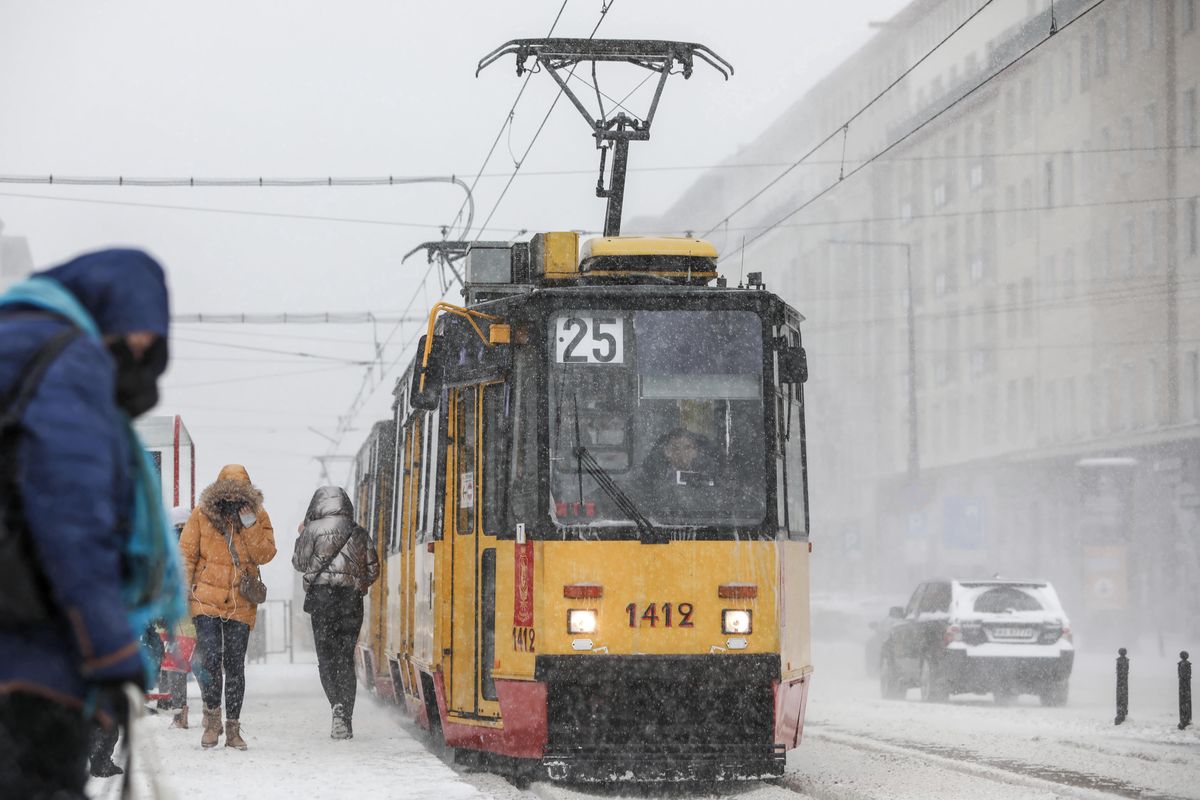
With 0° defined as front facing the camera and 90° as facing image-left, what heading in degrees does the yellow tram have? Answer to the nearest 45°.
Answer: approximately 0°

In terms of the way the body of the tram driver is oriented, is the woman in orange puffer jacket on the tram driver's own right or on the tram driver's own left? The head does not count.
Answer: on the tram driver's own right

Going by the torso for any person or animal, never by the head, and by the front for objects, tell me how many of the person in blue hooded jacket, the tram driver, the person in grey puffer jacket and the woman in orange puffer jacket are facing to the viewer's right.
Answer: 1

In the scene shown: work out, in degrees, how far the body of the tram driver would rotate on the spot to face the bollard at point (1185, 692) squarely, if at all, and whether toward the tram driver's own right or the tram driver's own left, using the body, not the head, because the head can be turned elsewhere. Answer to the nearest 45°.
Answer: approximately 135° to the tram driver's own left

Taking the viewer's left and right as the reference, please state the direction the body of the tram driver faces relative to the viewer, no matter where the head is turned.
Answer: facing the viewer

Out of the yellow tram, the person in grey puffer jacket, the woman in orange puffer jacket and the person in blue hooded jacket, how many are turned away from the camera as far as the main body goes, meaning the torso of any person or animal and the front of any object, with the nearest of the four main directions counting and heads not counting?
1

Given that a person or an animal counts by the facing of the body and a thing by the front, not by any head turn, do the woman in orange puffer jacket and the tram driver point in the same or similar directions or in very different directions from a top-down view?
same or similar directions

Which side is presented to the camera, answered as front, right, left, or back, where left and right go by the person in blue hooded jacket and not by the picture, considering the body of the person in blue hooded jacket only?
right

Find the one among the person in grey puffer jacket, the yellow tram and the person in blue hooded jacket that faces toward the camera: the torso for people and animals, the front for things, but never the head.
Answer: the yellow tram

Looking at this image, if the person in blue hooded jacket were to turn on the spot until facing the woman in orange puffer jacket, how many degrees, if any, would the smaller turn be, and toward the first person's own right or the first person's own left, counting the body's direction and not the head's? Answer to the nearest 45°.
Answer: approximately 90° to the first person's own left

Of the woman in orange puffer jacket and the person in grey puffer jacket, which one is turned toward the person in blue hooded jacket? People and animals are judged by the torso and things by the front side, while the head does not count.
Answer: the woman in orange puffer jacket

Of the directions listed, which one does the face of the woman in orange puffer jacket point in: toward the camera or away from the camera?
toward the camera

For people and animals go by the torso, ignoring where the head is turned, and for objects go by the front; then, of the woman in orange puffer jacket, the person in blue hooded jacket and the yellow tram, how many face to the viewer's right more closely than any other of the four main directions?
1

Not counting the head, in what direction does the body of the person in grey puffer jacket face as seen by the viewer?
away from the camera

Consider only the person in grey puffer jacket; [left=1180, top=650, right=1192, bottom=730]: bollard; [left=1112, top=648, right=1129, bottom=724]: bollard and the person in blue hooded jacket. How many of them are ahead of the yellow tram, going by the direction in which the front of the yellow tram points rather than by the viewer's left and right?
1

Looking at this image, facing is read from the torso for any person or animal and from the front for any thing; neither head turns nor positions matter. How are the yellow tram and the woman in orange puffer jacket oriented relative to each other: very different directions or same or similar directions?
same or similar directions
